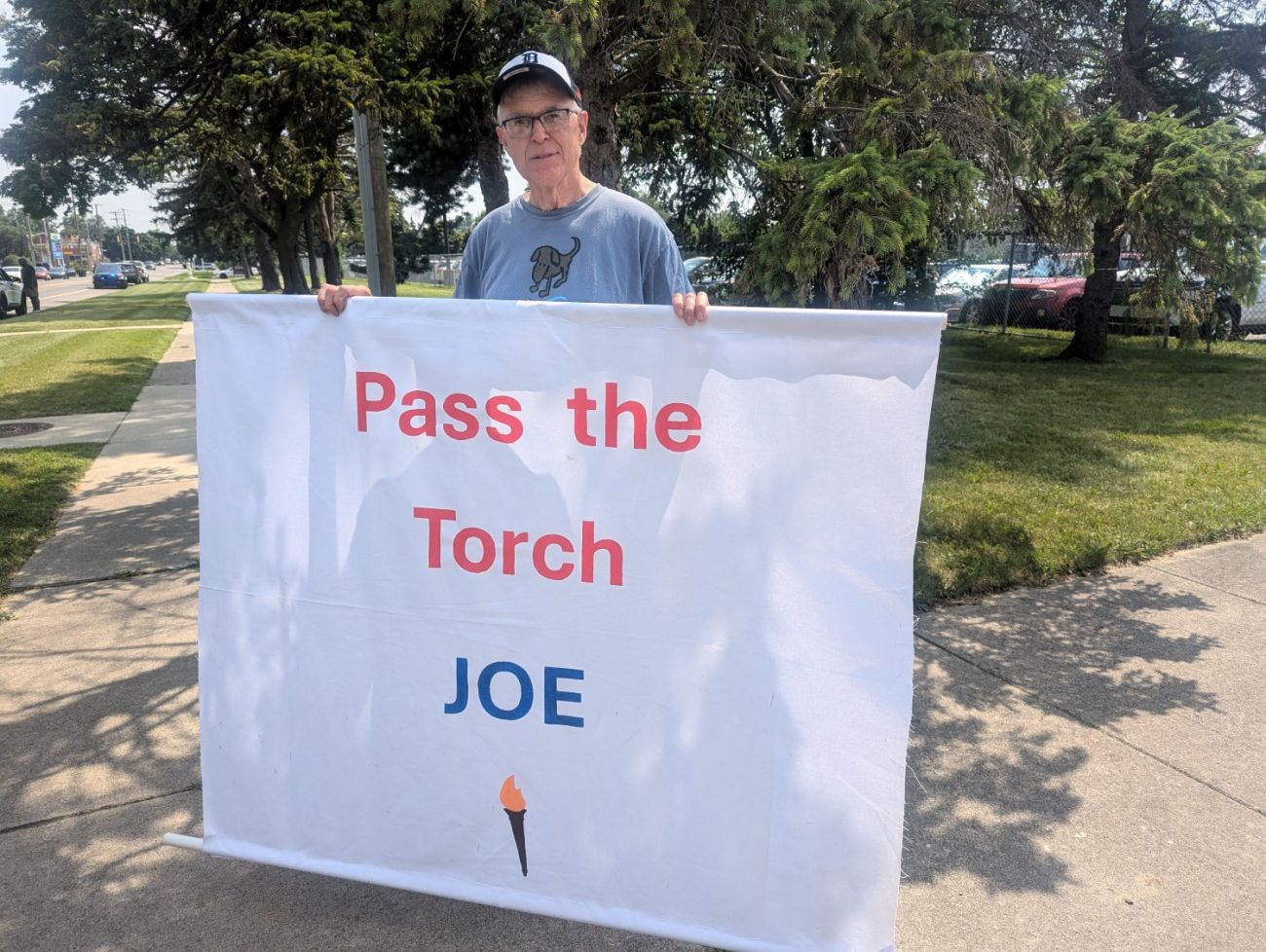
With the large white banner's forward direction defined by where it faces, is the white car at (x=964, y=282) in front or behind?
behind

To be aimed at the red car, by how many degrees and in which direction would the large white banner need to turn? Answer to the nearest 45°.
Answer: approximately 135° to its left

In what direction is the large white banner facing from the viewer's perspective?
toward the camera

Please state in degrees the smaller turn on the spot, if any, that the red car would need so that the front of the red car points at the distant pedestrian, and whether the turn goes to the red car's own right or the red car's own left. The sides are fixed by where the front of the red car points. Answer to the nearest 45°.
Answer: approximately 45° to the red car's own right

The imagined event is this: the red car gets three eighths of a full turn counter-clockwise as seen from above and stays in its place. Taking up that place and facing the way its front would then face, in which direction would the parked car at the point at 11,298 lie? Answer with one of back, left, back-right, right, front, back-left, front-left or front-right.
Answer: back

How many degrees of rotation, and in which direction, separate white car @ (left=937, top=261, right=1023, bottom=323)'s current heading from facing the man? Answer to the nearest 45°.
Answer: approximately 45° to its left

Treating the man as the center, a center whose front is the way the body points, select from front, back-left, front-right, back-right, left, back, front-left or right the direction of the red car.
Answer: back-left

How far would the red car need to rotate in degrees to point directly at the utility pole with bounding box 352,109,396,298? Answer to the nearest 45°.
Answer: approximately 45° to its left

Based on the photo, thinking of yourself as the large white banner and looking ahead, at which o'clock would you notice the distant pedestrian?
The distant pedestrian is roughly at 5 o'clock from the large white banner.
